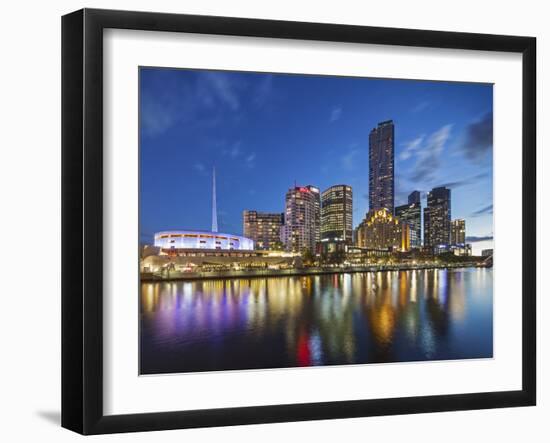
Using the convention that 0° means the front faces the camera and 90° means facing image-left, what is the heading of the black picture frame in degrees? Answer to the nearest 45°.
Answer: approximately 315°
